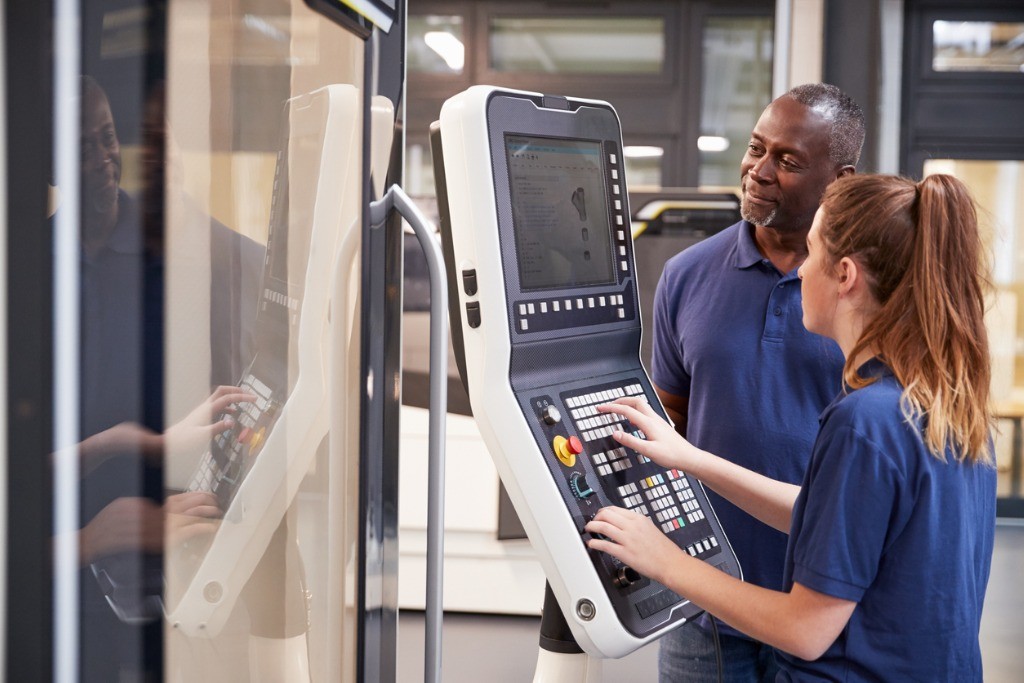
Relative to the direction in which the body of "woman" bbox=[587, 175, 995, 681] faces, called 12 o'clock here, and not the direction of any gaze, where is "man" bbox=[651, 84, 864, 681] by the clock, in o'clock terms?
The man is roughly at 1 o'clock from the woman.

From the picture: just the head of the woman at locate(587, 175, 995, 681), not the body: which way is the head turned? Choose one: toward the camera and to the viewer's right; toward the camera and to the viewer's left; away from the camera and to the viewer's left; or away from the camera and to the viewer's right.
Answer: away from the camera and to the viewer's left

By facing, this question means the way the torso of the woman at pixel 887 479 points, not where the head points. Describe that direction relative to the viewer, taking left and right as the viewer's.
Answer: facing away from the viewer and to the left of the viewer
